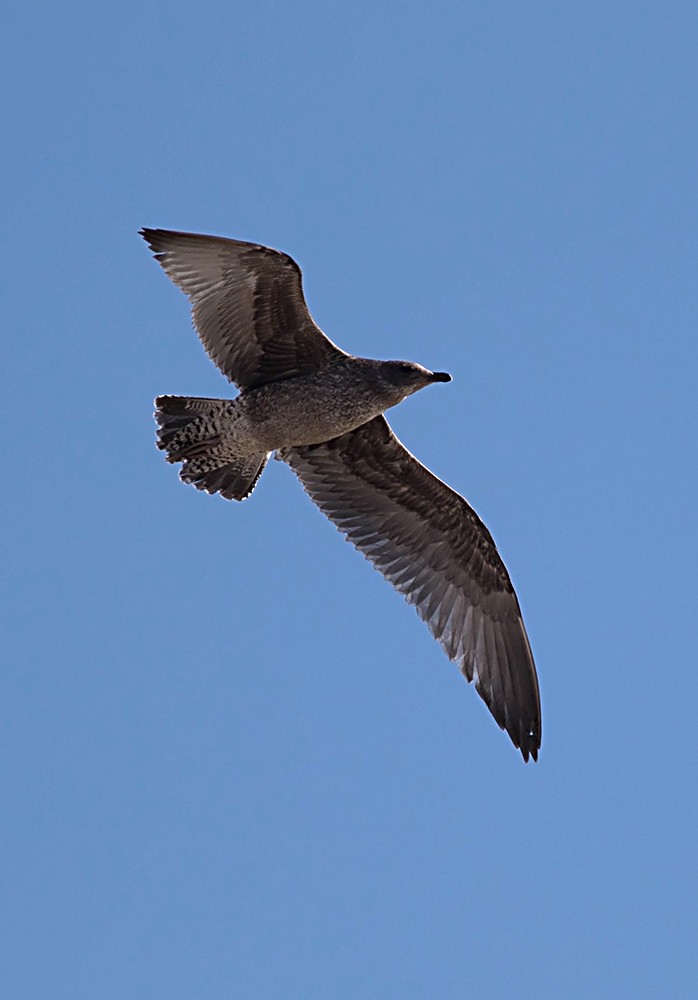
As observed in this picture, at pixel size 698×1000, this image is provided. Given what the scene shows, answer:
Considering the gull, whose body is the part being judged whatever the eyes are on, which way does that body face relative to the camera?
to the viewer's right
